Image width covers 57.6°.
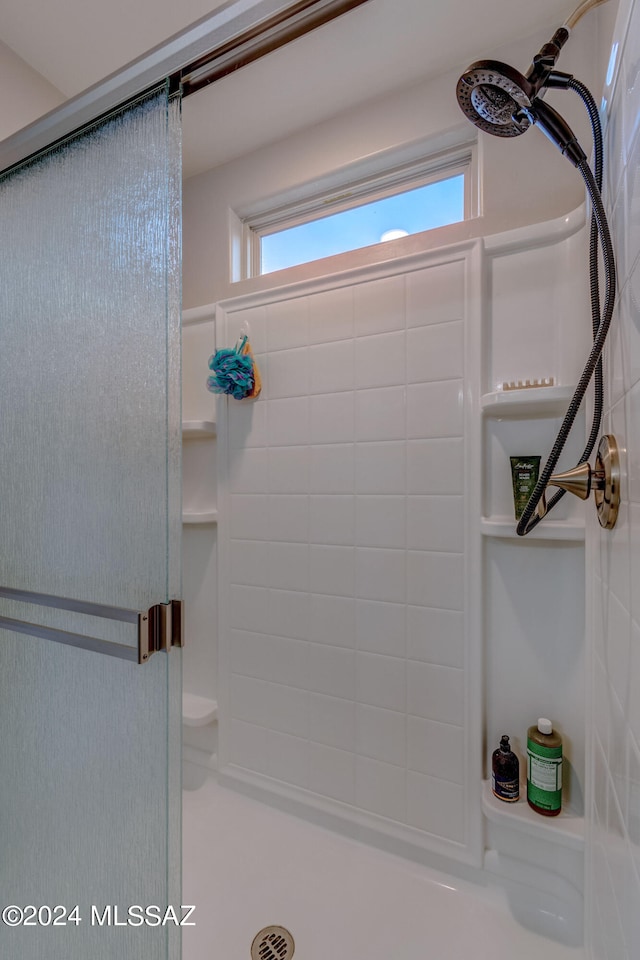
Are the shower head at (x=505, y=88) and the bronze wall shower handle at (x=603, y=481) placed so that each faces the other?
no

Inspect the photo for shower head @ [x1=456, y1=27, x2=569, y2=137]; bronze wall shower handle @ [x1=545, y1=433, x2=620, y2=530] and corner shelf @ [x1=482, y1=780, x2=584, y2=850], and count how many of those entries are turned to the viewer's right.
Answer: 0

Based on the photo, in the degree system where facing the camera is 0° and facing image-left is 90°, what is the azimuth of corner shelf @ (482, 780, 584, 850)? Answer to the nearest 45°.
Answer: approximately 45°

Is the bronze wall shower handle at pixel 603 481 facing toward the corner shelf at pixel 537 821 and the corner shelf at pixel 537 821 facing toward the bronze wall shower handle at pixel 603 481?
no

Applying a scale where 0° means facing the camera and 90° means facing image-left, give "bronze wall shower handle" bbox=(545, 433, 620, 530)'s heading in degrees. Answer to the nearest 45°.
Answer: approximately 90°

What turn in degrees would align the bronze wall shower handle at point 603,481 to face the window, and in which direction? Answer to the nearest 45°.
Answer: approximately 45° to its right

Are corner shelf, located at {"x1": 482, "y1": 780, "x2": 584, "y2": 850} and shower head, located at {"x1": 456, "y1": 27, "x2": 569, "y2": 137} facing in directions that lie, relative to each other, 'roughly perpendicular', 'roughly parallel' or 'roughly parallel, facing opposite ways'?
roughly parallel

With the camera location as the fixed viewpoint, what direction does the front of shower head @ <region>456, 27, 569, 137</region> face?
facing the viewer and to the left of the viewer

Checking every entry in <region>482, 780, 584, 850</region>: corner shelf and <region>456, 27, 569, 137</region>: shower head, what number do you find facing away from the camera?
0
